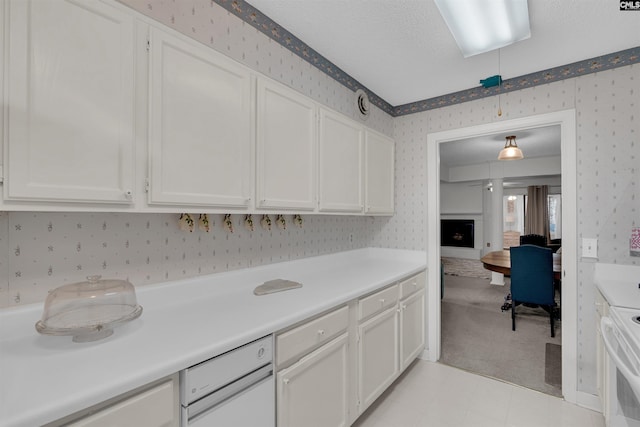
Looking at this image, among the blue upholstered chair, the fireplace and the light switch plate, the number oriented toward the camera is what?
2

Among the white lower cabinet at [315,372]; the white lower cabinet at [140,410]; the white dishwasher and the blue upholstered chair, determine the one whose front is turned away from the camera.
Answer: the blue upholstered chair

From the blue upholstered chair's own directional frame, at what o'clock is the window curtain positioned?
The window curtain is roughly at 12 o'clock from the blue upholstered chair.

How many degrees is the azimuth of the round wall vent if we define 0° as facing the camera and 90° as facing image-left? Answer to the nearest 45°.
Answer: approximately 315°

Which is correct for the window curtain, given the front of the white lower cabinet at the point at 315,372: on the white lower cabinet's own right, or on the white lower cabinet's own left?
on the white lower cabinet's own left

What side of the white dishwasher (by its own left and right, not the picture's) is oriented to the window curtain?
left

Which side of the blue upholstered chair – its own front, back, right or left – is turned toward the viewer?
back

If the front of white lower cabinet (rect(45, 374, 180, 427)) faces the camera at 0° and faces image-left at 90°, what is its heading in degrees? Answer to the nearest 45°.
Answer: approximately 315°
